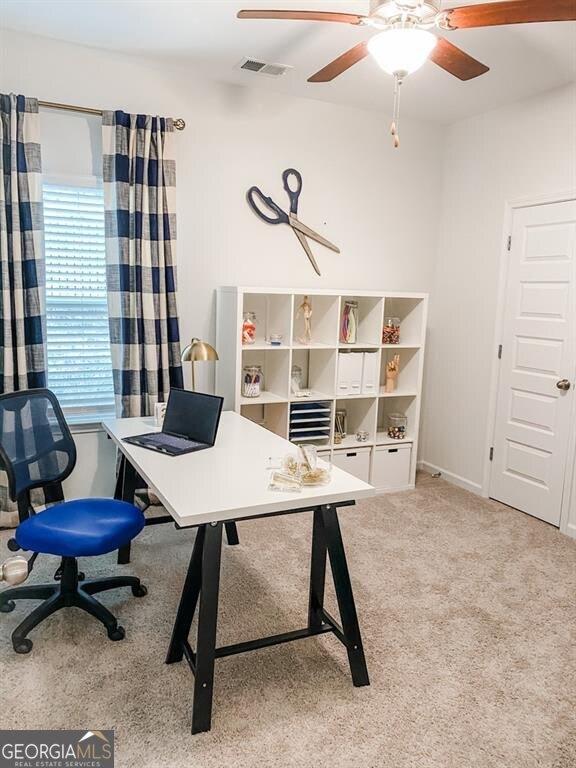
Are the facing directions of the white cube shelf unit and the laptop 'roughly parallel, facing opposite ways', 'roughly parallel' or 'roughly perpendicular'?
roughly perpendicular

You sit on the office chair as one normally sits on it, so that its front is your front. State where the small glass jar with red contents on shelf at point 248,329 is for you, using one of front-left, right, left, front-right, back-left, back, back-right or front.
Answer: left

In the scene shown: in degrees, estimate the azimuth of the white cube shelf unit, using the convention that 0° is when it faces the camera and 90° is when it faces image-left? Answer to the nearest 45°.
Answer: approximately 315°

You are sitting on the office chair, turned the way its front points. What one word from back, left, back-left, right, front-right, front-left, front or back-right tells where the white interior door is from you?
front-left

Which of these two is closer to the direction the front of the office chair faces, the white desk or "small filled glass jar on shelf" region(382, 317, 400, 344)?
the white desk

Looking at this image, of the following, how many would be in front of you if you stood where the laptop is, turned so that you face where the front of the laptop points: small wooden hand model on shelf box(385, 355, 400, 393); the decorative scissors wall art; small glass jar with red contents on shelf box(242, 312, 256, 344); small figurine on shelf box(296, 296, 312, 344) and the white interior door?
0

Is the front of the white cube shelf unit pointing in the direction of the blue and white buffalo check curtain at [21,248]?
no

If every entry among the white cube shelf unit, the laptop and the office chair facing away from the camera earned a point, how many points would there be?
0

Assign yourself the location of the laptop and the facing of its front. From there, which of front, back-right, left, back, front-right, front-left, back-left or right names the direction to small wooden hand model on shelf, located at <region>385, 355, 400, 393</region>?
back

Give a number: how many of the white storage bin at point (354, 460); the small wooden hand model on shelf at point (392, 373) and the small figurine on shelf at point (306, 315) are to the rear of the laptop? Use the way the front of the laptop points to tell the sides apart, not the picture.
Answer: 3

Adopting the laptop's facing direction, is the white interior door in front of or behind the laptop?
behind

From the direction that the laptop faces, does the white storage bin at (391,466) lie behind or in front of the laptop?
behind

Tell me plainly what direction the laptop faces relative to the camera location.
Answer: facing the viewer and to the left of the viewer

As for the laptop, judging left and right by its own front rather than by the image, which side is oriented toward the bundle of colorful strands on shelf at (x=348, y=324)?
back

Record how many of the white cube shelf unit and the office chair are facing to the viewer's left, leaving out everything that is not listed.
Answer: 0

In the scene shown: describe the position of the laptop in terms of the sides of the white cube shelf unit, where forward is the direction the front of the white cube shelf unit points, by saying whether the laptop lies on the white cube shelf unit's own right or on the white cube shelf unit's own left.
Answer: on the white cube shelf unit's own right

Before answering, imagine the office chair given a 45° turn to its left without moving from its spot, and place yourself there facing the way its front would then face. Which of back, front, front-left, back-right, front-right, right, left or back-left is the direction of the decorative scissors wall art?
front-left

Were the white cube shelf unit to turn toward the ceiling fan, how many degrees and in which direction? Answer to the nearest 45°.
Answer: approximately 45° to its right

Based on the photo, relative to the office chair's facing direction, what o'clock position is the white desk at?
The white desk is roughly at 12 o'clock from the office chair.
